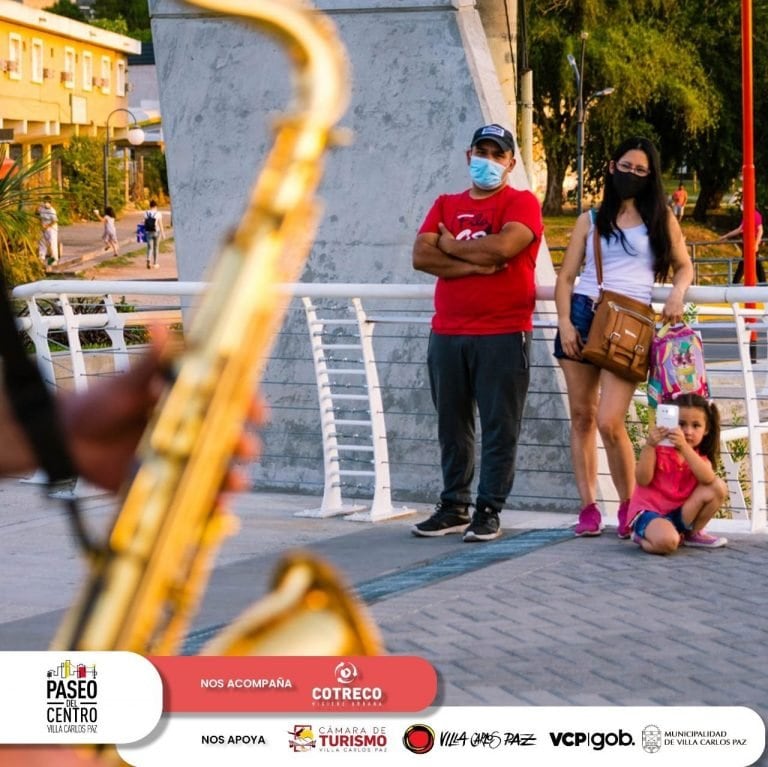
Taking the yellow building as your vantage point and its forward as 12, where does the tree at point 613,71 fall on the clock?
The tree is roughly at 10 o'clock from the yellow building.

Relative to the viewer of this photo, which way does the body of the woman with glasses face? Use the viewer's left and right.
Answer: facing the viewer

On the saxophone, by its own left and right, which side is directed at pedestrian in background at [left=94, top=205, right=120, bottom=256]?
left

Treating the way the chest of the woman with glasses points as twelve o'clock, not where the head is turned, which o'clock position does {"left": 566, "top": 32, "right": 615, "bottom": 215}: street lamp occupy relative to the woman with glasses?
The street lamp is roughly at 6 o'clock from the woman with glasses.

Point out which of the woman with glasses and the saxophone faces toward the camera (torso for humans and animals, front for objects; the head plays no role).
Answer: the woman with glasses

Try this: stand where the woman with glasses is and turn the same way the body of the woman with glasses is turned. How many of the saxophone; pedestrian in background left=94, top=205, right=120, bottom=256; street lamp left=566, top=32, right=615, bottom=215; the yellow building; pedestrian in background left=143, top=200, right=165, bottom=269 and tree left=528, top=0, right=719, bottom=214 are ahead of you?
1

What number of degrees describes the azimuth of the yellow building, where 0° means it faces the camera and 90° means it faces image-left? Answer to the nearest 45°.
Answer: approximately 315°

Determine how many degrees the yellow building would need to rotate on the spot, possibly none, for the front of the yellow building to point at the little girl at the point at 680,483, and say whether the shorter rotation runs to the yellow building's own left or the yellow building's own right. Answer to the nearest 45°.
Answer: approximately 45° to the yellow building's own right

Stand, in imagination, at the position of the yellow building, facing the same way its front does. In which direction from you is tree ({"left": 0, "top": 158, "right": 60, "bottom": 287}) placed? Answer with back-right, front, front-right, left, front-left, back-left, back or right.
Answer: front-right

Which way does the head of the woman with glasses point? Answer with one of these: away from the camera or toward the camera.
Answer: toward the camera

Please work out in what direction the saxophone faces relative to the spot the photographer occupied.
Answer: facing to the right of the viewer
